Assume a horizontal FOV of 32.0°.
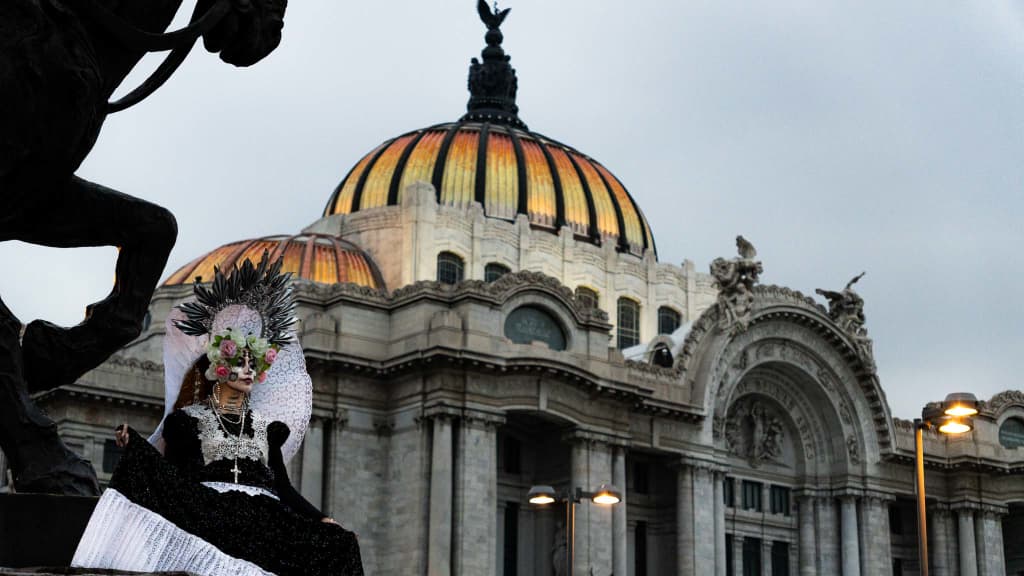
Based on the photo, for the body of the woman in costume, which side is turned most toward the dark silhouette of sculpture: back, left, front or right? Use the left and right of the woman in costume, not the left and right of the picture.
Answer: right

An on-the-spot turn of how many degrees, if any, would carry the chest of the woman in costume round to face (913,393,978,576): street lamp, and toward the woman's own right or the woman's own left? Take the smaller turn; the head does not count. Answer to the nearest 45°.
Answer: approximately 90° to the woman's own left

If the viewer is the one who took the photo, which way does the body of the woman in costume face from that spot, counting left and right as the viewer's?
facing the viewer and to the right of the viewer
